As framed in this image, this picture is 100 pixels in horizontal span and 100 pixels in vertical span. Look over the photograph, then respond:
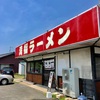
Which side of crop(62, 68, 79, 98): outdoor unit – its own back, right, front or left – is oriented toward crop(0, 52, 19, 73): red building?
right

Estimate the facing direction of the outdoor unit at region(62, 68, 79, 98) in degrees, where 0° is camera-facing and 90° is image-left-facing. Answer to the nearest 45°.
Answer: approximately 45°

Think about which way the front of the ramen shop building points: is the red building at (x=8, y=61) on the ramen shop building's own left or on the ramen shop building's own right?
on the ramen shop building's own right
